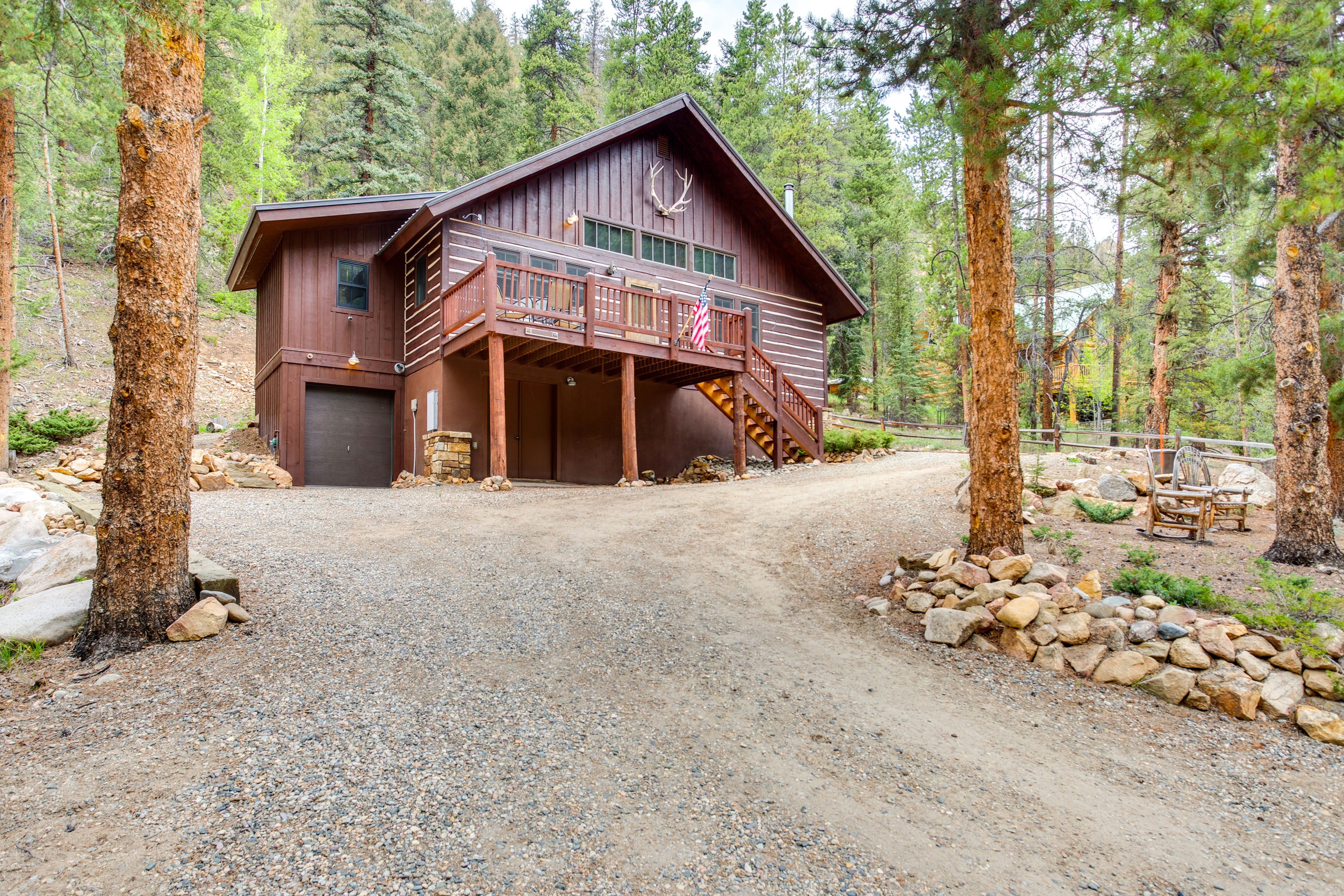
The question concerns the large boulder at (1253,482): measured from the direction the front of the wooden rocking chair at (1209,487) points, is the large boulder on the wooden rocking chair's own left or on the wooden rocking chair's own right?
on the wooden rocking chair's own left
